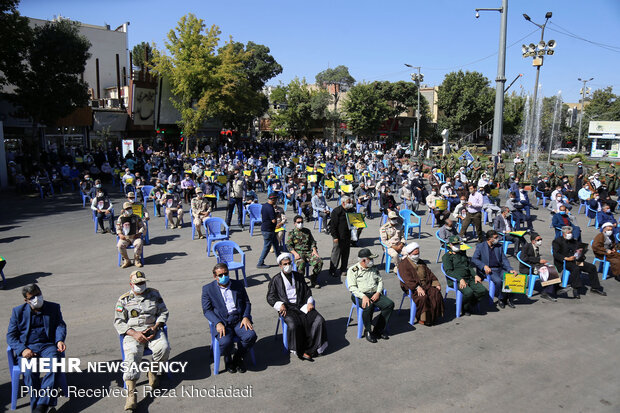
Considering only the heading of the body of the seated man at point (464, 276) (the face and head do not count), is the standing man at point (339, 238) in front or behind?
behind

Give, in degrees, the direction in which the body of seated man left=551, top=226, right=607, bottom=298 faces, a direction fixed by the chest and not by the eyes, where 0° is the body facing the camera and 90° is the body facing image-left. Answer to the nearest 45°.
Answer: approximately 315°

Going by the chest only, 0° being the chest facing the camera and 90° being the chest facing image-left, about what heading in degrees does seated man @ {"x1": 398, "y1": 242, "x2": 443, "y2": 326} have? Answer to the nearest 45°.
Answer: approximately 315°

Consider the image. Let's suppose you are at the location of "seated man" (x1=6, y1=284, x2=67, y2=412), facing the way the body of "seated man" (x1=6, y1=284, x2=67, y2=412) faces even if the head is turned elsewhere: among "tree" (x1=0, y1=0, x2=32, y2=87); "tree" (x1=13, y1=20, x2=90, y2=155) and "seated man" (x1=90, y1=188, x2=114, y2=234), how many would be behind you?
3

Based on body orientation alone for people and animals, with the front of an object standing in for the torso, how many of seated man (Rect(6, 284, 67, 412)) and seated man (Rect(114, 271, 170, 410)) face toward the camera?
2

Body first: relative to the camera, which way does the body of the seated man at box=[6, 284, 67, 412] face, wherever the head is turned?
toward the camera

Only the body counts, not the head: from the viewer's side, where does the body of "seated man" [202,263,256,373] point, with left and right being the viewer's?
facing the viewer

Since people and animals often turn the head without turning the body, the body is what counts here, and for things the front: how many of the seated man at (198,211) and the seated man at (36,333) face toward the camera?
2

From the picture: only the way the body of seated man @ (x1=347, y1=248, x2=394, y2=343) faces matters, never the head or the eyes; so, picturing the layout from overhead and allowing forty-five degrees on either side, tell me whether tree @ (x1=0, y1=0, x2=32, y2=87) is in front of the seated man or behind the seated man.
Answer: behind

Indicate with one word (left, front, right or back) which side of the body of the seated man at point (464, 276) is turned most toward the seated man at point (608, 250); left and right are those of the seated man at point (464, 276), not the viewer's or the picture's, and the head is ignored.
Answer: left

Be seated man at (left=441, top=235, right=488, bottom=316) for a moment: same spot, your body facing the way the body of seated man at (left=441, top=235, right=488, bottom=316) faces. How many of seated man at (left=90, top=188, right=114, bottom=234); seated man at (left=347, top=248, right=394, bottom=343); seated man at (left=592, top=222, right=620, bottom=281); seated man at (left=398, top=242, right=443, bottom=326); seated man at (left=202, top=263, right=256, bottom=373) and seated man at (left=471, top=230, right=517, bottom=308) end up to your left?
2

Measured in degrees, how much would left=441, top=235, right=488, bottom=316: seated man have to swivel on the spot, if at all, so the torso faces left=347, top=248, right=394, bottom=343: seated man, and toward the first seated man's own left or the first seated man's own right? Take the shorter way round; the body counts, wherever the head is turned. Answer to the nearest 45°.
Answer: approximately 90° to the first seated man's own right

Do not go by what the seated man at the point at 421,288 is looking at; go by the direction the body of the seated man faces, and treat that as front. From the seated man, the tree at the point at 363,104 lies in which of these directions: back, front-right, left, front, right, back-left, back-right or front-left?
back-left

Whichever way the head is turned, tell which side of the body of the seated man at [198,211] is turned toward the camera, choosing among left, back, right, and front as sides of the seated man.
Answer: front

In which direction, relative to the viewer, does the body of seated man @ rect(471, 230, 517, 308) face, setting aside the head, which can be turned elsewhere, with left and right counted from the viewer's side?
facing the viewer and to the right of the viewer

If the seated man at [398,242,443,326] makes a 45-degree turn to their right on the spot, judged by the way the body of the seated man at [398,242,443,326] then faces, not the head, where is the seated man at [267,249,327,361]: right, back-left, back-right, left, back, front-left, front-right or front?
front-right
